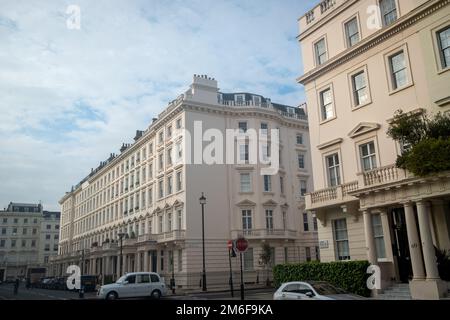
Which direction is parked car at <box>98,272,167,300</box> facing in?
to the viewer's left

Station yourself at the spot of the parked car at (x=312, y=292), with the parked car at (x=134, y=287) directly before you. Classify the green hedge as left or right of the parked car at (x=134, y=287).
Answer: right

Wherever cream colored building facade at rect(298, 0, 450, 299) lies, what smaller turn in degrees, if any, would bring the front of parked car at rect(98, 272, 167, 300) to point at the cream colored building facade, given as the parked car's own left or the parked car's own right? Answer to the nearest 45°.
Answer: approximately 135° to the parked car's own left

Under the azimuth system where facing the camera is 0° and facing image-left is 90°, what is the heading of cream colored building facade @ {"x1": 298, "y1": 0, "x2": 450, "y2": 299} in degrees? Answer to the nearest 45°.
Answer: approximately 45°
